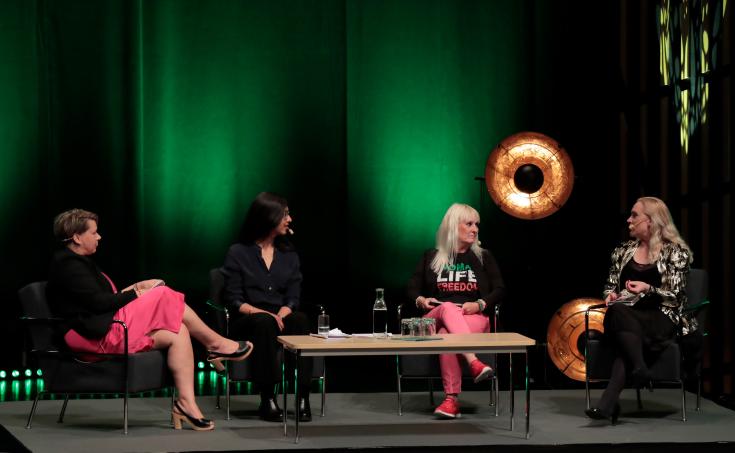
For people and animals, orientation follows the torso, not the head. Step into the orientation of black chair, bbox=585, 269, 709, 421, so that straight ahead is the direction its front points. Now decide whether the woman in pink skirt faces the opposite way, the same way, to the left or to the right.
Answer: the opposite way

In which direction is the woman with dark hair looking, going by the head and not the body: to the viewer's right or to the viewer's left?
to the viewer's right

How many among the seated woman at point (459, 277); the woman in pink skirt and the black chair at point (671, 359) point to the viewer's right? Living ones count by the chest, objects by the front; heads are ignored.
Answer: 1

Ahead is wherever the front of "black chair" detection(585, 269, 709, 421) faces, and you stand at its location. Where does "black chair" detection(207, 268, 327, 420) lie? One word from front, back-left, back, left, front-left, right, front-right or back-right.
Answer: front-right

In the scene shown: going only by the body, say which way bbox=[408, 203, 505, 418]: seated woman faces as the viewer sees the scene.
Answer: toward the camera

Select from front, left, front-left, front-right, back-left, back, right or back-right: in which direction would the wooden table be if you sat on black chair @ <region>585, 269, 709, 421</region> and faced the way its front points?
front

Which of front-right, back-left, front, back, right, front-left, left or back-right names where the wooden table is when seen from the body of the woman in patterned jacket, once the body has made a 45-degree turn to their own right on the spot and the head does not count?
front-left

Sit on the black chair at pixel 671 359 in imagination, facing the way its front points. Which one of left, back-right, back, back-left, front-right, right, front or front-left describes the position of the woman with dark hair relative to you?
front-right

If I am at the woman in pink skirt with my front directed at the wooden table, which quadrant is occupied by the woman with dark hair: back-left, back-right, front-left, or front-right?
front-left

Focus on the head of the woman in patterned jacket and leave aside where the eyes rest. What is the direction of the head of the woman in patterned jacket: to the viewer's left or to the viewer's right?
to the viewer's left

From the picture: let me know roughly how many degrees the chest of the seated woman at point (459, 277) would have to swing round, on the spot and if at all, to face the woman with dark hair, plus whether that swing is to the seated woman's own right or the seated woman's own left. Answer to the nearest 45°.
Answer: approximately 90° to the seated woman's own right

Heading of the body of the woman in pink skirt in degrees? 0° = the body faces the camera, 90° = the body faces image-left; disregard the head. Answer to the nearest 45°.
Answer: approximately 270°

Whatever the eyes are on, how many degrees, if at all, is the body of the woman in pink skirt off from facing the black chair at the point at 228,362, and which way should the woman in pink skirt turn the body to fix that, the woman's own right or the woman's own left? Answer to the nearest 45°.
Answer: approximately 45° to the woman's own left

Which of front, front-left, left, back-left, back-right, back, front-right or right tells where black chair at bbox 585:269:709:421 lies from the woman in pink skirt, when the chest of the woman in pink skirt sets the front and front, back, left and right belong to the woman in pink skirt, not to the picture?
front

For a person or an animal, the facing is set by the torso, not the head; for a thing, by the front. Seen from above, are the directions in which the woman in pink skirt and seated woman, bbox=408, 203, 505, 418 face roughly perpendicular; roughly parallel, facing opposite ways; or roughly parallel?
roughly perpendicular
